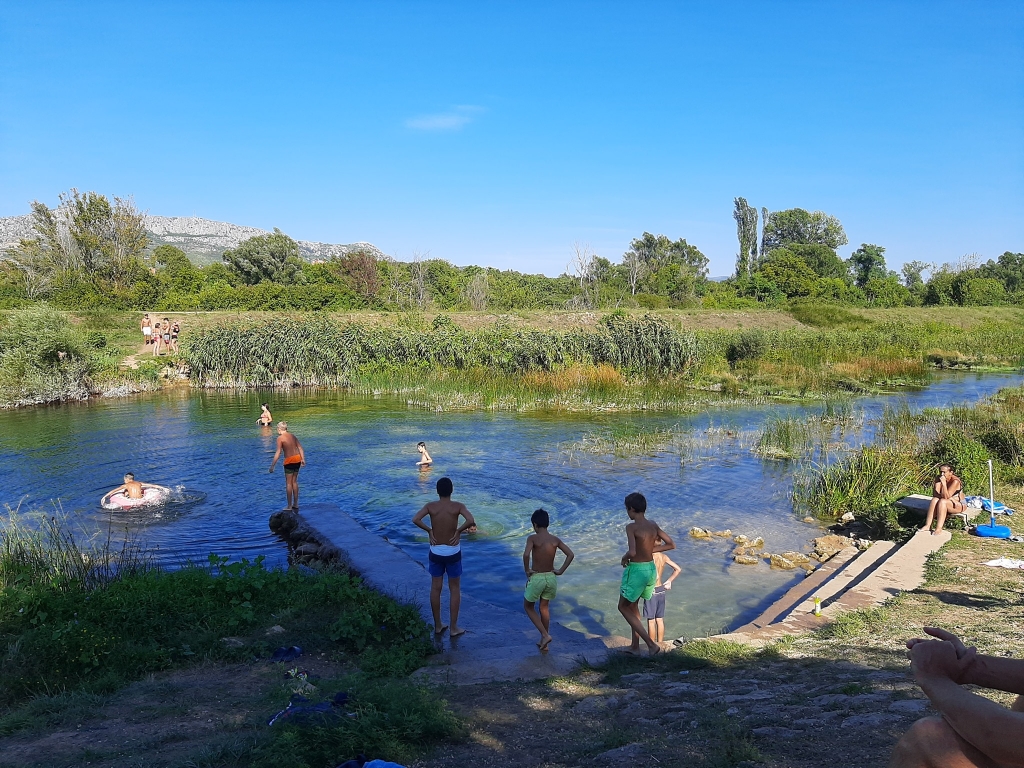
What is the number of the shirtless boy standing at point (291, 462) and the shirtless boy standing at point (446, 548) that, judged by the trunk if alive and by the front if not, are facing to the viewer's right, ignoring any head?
0

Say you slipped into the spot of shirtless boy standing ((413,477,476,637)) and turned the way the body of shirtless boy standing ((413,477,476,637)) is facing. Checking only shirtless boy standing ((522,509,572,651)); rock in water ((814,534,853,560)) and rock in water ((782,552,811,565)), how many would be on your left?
0

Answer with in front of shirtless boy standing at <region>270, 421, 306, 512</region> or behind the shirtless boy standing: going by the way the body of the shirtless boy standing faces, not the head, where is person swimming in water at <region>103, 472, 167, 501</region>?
in front

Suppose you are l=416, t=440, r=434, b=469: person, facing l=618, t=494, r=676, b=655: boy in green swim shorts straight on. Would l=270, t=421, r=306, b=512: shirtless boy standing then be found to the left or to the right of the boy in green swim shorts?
right

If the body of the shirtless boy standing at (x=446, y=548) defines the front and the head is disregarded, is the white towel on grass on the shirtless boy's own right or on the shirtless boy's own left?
on the shirtless boy's own right

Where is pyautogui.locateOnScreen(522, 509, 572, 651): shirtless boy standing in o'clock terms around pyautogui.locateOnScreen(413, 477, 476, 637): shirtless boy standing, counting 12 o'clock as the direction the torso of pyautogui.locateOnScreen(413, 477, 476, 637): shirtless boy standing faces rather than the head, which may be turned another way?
pyautogui.locateOnScreen(522, 509, 572, 651): shirtless boy standing is roughly at 4 o'clock from pyautogui.locateOnScreen(413, 477, 476, 637): shirtless boy standing.

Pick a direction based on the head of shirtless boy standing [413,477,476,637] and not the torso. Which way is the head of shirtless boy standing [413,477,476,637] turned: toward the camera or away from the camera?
away from the camera

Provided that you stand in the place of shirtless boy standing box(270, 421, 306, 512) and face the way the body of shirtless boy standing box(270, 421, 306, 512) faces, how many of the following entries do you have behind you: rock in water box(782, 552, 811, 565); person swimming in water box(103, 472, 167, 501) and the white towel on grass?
2

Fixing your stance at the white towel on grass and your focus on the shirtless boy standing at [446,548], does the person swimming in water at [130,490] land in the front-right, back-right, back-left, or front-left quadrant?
front-right

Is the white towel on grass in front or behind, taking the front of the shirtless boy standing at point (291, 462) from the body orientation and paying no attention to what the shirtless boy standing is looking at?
behind

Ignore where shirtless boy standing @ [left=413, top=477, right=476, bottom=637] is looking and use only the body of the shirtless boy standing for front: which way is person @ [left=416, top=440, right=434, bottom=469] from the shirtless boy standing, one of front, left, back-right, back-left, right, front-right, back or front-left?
front

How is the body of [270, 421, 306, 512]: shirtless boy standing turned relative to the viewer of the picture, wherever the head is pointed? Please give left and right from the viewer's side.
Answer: facing away from the viewer and to the left of the viewer

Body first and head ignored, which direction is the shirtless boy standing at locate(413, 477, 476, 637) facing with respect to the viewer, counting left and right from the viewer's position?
facing away from the viewer

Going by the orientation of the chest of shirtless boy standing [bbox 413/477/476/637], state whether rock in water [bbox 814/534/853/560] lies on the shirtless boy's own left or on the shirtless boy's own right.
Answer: on the shirtless boy's own right
